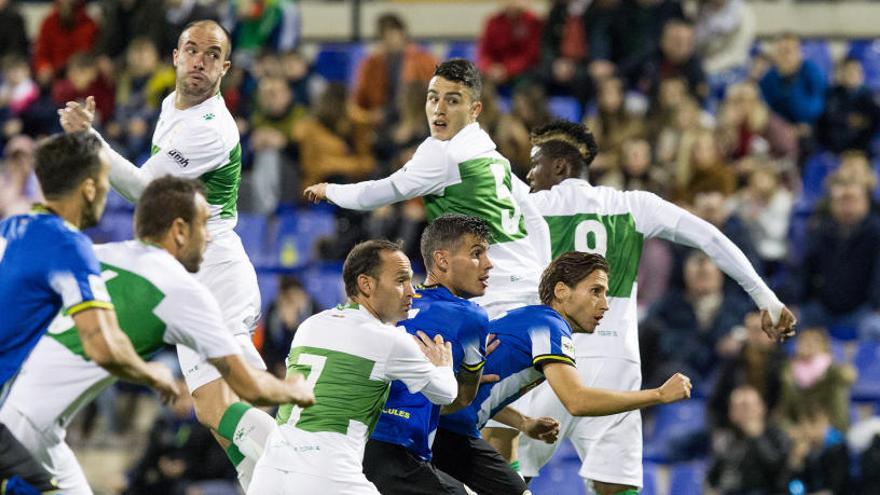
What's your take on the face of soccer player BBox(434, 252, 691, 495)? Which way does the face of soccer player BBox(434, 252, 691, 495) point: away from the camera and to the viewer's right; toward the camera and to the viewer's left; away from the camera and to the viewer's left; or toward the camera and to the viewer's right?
toward the camera and to the viewer's right

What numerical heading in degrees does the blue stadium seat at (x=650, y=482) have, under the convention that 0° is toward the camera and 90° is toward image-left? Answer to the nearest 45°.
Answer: approximately 0°

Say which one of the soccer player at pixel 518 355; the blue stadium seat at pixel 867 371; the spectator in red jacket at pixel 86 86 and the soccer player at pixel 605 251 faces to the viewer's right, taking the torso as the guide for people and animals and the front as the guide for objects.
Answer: the soccer player at pixel 518 355

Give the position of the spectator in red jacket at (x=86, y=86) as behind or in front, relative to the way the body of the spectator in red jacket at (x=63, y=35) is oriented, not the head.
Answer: in front

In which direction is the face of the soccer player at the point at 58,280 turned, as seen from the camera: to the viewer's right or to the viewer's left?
to the viewer's right

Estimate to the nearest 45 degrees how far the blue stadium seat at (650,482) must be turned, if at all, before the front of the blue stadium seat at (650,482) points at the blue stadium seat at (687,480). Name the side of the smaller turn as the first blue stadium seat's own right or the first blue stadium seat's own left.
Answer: approximately 135° to the first blue stadium seat's own left

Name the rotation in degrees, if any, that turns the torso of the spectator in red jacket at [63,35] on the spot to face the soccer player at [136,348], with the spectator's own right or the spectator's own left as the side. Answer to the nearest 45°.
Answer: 0° — they already face them

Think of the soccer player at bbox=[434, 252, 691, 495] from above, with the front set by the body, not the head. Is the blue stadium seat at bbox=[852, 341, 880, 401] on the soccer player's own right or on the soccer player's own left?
on the soccer player's own left

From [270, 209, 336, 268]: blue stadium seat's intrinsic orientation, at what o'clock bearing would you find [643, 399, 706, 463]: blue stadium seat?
[643, 399, 706, 463]: blue stadium seat is roughly at 10 o'clock from [270, 209, 336, 268]: blue stadium seat.

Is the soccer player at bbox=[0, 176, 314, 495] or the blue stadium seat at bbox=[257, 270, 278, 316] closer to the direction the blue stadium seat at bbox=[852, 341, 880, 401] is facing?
the soccer player

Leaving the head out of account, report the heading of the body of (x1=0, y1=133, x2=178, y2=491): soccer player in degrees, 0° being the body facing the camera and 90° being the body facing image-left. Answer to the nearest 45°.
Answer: approximately 225°

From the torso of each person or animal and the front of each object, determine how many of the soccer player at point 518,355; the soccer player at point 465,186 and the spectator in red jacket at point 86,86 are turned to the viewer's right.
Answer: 1
